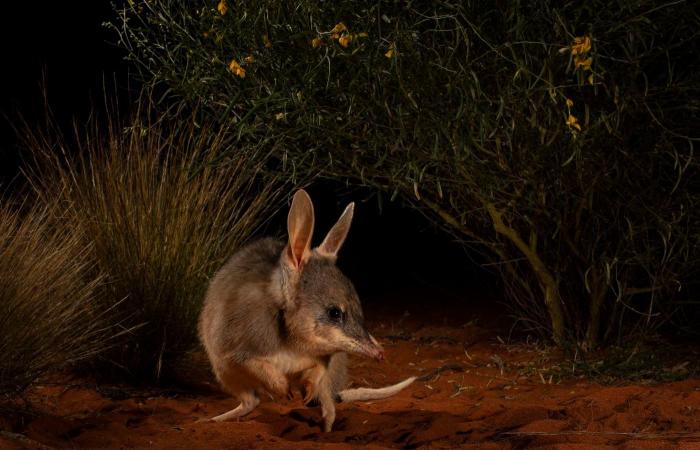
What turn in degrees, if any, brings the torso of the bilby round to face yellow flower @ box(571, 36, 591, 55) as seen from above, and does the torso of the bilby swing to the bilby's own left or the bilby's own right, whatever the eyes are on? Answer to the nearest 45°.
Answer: approximately 45° to the bilby's own left

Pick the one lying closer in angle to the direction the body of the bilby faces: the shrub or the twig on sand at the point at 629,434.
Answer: the twig on sand

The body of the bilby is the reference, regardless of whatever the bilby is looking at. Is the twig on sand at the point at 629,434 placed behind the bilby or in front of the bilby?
in front

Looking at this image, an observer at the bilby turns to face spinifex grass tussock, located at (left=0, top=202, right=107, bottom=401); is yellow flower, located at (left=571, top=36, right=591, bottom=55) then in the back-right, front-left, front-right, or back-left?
back-right

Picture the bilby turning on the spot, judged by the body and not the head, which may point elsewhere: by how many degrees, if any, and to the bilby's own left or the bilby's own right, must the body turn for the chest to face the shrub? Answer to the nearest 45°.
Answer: approximately 90° to the bilby's own left

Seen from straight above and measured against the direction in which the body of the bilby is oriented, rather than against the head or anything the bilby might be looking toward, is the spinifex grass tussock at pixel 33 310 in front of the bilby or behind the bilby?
behind

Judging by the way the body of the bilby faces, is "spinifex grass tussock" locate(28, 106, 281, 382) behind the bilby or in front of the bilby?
behind

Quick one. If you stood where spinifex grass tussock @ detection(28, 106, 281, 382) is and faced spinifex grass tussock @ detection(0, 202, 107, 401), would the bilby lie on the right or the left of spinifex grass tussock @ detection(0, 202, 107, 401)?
left

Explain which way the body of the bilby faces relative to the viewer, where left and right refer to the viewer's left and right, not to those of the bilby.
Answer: facing the viewer and to the right of the viewer
